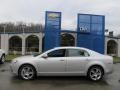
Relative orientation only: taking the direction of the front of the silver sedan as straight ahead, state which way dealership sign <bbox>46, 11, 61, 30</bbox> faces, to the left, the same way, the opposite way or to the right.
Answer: to the left

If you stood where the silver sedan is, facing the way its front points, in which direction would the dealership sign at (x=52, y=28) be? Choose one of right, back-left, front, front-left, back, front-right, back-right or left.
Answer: right

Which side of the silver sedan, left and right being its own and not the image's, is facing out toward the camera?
left

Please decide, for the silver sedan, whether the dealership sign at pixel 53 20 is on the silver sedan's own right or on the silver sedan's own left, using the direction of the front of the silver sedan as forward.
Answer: on the silver sedan's own right

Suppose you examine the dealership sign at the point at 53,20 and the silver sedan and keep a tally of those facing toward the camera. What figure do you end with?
1

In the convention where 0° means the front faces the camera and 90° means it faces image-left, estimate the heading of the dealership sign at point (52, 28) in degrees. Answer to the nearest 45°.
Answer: approximately 0°

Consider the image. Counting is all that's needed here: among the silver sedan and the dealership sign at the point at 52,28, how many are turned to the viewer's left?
1

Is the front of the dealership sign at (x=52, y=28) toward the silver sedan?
yes

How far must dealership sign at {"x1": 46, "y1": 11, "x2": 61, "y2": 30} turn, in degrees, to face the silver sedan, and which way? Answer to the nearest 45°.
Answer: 0° — it already faces it

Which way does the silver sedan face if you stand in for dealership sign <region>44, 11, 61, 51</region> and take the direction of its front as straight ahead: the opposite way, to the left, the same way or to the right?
to the right
